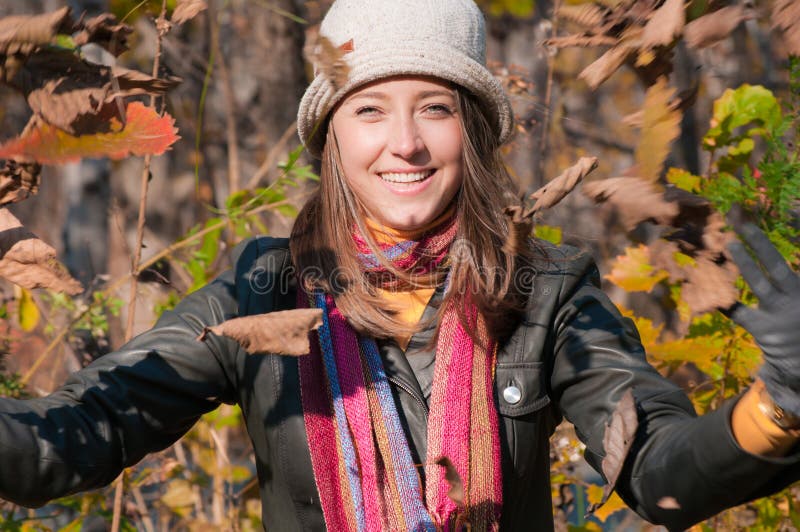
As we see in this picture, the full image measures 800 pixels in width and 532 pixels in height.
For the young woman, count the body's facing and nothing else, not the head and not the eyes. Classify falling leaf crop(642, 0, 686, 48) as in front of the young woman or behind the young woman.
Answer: in front

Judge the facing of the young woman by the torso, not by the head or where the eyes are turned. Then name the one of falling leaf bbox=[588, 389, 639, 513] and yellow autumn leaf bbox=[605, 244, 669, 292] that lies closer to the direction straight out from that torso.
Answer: the falling leaf

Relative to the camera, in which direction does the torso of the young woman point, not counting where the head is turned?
toward the camera

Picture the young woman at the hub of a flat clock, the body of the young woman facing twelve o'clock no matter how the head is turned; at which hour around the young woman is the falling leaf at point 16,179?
The falling leaf is roughly at 2 o'clock from the young woman.

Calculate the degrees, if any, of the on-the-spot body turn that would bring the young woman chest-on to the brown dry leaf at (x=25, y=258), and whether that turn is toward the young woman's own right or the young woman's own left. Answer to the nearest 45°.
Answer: approximately 45° to the young woman's own right

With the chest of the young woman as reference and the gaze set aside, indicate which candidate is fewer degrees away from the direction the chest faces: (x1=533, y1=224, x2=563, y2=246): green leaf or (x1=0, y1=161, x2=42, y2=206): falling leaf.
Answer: the falling leaf

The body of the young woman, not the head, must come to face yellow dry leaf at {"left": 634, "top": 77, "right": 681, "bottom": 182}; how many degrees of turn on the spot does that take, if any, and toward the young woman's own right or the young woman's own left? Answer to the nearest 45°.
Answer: approximately 45° to the young woman's own left

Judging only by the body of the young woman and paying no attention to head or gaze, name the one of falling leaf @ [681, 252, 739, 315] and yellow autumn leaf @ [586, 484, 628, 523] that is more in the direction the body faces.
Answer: the falling leaf

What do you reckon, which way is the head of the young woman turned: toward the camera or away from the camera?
toward the camera

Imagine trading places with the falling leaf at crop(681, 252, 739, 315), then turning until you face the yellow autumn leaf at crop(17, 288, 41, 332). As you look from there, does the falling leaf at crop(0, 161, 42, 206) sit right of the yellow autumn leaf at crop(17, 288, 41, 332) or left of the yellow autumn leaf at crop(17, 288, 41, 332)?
left
